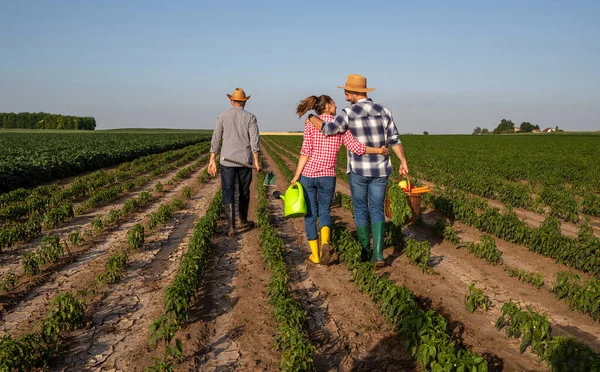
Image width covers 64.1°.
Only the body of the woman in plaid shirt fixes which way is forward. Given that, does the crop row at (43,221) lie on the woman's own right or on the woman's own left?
on the woman's own left

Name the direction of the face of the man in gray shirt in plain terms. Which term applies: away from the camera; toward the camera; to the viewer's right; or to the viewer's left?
away from the camera

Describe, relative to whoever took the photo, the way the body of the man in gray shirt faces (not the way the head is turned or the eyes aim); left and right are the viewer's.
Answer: facing away from the viewer

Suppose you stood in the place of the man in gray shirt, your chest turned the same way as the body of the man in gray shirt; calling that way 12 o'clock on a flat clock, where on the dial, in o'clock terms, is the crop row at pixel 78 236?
The crop row is roughly at 9 o'clock from the man in gray shirt.

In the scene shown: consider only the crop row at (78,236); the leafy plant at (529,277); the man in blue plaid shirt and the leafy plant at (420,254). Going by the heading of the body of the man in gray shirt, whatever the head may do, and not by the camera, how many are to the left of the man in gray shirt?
1

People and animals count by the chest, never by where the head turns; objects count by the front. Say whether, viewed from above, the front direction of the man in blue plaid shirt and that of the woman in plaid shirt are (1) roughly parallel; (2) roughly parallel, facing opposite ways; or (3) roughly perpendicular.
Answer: roughly parallel

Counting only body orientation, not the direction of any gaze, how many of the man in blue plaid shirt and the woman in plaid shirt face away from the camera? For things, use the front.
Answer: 2

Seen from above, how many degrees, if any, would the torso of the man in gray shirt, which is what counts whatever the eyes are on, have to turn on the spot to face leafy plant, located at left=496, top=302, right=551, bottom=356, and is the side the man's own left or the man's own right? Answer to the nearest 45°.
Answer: approximately 135° to the man's own right

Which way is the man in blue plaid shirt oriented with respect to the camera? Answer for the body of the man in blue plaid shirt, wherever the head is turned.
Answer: away from the camera

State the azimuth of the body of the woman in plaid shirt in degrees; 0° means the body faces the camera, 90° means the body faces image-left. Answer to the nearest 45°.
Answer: approximately 180°

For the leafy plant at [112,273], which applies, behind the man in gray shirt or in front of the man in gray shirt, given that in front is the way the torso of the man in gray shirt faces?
behind

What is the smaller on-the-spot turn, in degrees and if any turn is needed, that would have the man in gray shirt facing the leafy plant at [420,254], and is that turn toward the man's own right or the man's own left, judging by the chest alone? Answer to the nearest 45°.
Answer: approximately 135° to the man's own right

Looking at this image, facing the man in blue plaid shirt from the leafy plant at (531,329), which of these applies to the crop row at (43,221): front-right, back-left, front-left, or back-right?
front-left

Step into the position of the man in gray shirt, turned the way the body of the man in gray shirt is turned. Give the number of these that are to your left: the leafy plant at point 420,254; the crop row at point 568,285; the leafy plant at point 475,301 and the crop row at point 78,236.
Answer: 1

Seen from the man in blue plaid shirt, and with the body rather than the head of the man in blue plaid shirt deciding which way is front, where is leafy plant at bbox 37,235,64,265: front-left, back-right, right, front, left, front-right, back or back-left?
left
